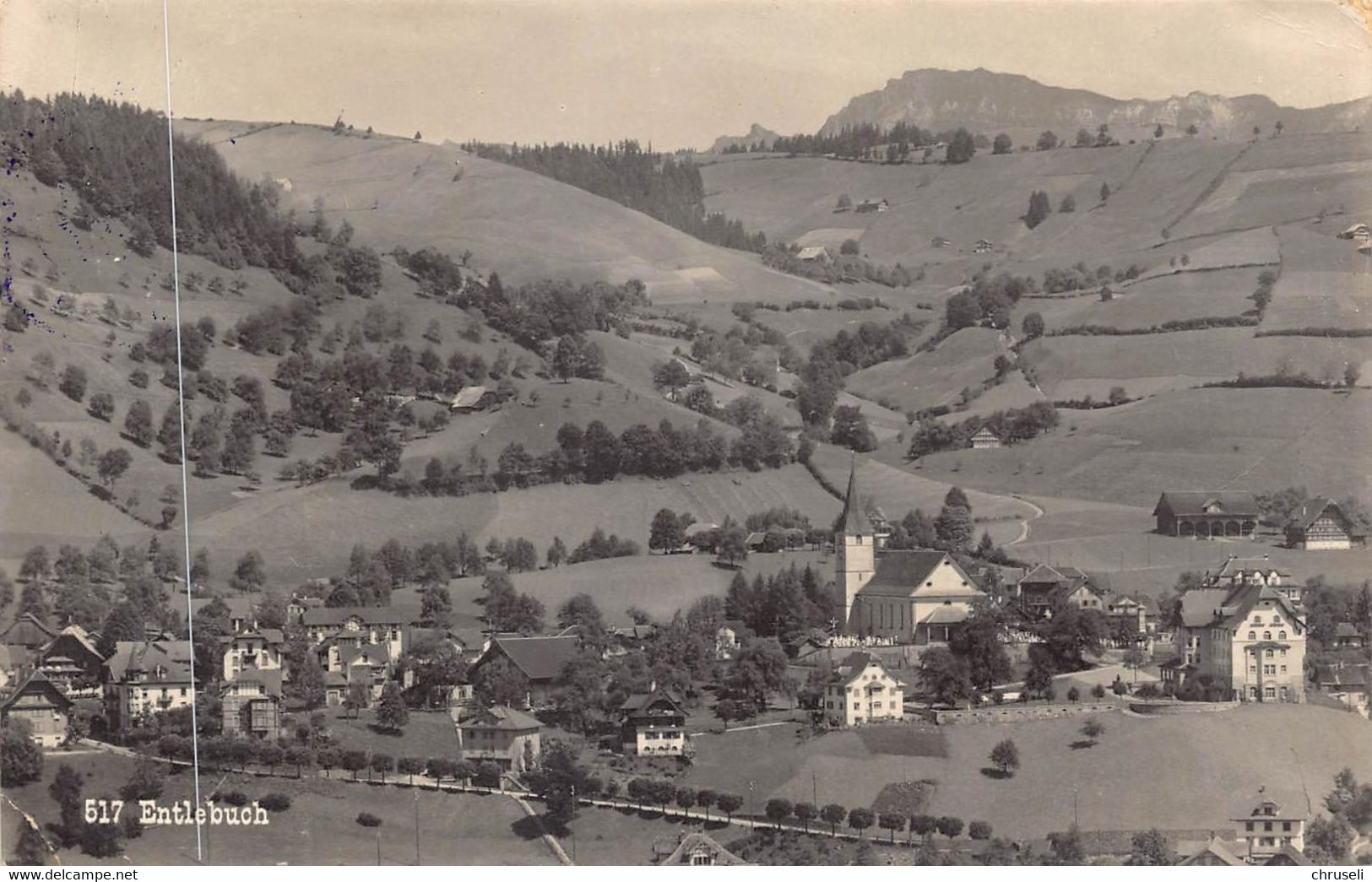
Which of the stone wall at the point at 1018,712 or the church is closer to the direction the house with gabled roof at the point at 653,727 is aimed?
the stone wall

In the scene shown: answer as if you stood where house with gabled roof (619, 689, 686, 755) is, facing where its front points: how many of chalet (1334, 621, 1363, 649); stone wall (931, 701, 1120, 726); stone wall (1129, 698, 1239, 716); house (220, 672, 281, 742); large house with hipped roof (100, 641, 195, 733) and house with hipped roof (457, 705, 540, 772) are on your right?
3

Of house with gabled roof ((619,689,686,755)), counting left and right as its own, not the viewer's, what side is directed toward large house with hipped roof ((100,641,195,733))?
right

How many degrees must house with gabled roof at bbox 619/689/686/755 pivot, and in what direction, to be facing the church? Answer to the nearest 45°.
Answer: approximately 135° to its left

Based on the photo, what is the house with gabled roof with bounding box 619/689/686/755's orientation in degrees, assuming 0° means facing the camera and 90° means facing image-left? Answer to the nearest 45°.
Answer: approximately 0°

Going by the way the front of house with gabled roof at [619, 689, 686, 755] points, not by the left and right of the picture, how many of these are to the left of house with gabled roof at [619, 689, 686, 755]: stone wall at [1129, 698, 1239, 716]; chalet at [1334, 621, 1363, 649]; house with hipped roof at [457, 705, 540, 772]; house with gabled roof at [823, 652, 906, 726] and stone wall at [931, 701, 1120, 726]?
4

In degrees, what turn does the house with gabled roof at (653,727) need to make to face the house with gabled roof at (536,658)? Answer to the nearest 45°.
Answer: approximately 135° to its right

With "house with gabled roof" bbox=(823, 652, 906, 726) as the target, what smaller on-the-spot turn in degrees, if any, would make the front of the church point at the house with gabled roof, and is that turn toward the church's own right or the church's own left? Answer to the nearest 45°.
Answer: approximately 45° to the church's own right

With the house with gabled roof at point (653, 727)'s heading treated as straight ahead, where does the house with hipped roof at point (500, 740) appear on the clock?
the house with hipped roof at point (500, 740) is roughly at 3 o'clock from the house with gabled roof at point (653, 727).

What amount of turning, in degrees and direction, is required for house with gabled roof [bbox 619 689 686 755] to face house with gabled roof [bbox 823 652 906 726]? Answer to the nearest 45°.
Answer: approximately 90° to its left

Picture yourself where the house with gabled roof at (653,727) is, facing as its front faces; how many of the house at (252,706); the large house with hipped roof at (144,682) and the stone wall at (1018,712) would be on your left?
1

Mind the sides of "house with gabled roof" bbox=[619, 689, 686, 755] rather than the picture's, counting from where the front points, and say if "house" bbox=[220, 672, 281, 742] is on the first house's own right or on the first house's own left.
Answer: on the first house's own right
